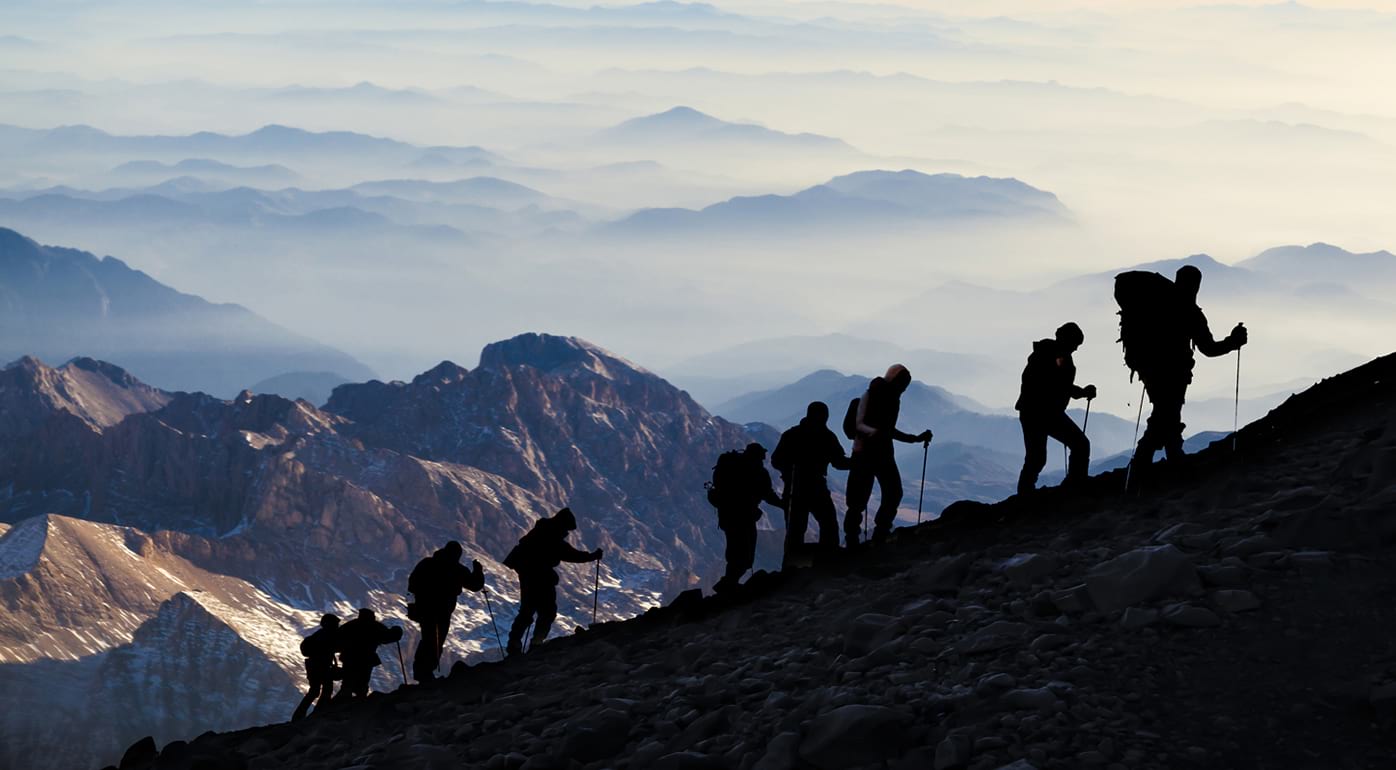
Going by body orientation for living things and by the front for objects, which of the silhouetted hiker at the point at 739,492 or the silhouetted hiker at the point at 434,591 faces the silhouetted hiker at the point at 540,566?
the silhouetted hiker at the point at 434,591

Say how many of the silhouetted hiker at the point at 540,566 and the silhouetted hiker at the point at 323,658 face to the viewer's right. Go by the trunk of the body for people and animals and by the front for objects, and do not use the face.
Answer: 2

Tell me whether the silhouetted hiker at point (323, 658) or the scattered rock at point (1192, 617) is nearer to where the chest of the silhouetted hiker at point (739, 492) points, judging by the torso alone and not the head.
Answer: the scattered rock

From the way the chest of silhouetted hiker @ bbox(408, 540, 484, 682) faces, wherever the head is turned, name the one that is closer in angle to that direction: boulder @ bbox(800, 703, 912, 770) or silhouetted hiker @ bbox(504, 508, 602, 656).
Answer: the silhouetted hiker

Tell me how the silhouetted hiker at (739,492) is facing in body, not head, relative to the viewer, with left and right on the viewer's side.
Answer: facing to the right of the viewer

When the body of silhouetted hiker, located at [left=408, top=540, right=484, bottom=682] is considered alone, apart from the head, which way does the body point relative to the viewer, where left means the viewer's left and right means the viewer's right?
facing to the right of the viewer

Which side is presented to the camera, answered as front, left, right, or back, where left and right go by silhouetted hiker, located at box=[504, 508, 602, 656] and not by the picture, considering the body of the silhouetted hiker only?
right

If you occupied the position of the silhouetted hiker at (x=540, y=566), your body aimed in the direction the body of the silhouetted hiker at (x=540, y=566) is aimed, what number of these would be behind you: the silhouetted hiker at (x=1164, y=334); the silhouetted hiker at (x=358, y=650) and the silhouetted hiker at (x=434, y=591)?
2

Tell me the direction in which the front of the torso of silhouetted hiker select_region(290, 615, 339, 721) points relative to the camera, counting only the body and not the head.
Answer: to the viewer's right

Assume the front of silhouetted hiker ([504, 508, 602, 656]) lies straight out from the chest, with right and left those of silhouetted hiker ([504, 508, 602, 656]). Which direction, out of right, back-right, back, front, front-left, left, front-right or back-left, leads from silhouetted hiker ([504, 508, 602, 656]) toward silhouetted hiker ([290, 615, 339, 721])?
back

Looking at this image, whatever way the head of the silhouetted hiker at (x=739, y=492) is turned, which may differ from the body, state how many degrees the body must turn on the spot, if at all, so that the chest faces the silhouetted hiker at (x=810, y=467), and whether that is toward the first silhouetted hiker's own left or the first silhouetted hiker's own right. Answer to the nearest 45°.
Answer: approximately 45° to the first silhouetted hiker's own right

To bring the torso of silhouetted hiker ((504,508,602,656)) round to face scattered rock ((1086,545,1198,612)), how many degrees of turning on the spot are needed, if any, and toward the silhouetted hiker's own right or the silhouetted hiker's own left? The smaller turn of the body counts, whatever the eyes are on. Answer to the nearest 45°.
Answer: approximately 45° to the silhouetted hiker's own right

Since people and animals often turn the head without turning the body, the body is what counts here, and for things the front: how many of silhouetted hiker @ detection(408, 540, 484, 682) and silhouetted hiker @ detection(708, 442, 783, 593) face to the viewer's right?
2
